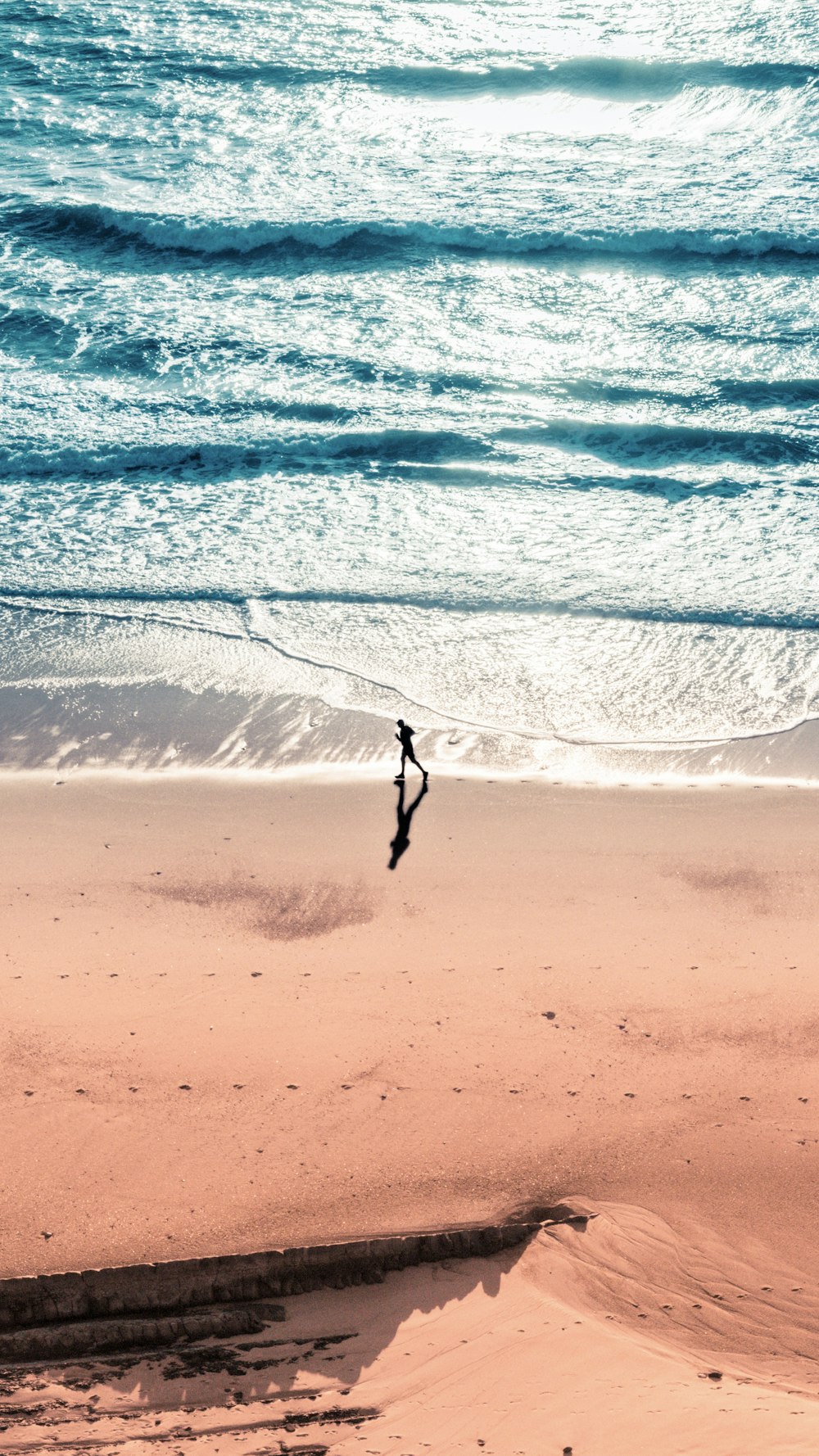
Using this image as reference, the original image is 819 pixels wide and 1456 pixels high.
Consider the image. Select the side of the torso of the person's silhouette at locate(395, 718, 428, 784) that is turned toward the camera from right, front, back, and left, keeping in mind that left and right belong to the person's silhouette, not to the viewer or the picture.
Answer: left
